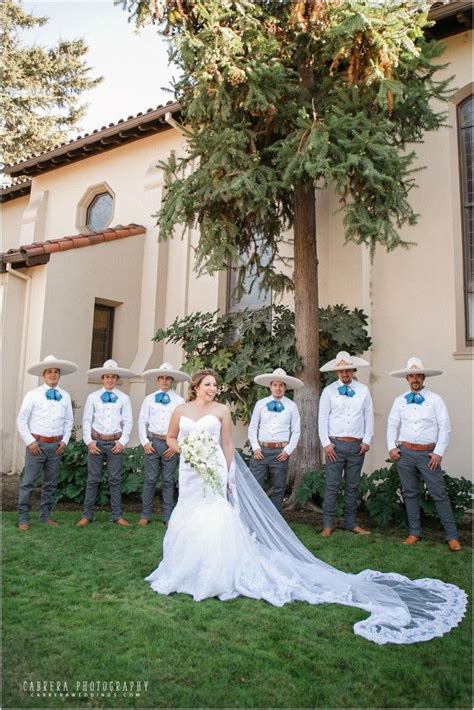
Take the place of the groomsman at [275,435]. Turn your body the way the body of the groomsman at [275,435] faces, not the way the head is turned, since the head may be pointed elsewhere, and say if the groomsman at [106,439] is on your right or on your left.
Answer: on your right

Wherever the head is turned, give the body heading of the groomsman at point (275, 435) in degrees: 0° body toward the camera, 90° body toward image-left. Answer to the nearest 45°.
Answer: approximately 0°

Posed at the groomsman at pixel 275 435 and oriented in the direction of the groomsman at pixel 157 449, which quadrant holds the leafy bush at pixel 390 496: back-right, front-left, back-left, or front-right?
back-right

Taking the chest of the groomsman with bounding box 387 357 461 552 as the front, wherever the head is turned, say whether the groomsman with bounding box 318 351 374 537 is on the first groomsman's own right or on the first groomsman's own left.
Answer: on the first groomsman's own right

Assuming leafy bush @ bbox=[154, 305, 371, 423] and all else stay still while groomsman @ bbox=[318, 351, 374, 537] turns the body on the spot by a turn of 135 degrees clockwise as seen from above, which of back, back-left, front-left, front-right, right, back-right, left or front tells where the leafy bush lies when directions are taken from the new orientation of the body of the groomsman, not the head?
front

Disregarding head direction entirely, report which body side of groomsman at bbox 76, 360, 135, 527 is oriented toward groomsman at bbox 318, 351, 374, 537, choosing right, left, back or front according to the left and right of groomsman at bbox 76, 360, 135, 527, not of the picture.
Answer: left

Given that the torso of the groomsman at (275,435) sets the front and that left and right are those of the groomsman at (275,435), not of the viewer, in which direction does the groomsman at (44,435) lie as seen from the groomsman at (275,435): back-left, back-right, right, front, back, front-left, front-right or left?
right

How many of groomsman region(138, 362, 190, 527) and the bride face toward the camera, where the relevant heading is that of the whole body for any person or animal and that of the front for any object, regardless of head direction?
2

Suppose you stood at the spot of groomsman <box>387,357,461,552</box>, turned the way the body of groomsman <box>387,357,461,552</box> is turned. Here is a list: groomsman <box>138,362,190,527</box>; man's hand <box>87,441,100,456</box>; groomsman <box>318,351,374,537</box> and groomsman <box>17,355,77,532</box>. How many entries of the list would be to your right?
4
